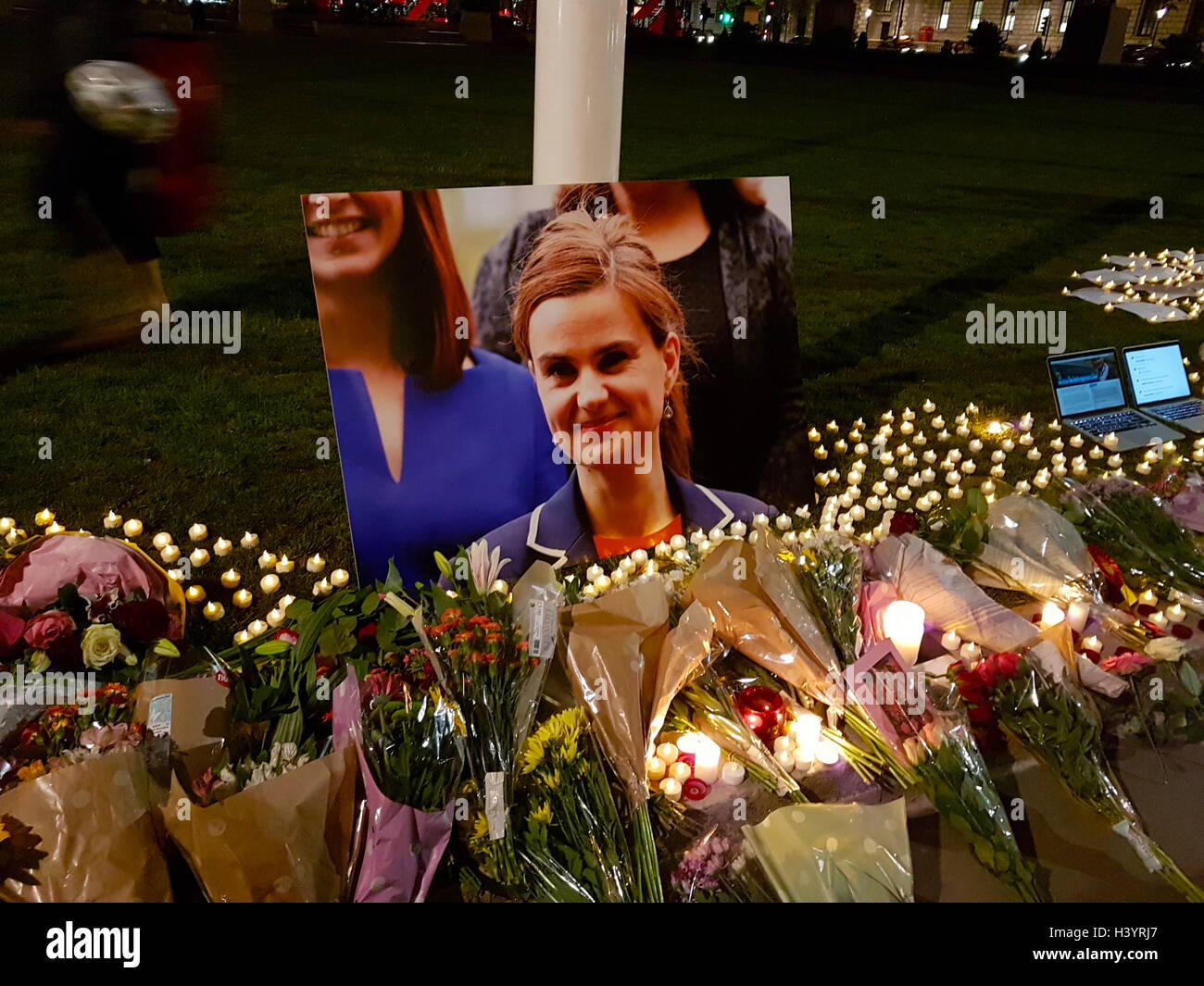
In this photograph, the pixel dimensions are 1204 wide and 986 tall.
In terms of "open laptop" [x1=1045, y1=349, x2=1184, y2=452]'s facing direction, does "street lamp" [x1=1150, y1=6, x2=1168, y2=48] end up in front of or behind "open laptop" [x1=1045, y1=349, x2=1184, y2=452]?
behind

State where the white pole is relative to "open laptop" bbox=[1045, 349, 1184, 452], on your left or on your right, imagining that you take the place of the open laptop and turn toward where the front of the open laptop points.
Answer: on your right

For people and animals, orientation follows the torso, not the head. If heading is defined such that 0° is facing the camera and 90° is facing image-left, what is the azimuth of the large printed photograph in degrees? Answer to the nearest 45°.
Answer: approximately 0°

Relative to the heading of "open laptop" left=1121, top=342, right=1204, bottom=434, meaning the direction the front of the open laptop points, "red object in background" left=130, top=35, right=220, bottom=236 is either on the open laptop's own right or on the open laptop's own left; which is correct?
on the open laptop's own right

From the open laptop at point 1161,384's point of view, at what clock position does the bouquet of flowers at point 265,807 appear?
The bouquet of flowers is roughly at 2 o'clock from the open laptop.

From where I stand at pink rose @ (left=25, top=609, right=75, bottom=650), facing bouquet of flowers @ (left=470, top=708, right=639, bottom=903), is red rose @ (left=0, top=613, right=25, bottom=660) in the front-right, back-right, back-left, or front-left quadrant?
back-right

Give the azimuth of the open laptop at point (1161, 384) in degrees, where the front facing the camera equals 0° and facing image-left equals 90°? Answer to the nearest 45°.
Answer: approximately 315°

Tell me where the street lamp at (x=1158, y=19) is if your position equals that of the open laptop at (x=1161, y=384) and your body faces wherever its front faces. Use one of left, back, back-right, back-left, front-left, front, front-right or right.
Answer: back-left
